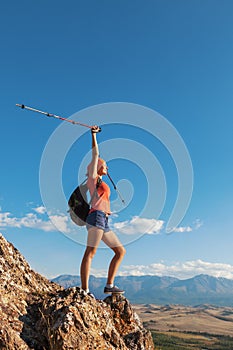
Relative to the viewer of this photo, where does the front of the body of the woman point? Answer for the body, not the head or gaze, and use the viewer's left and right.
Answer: facing to the right of the viewer
